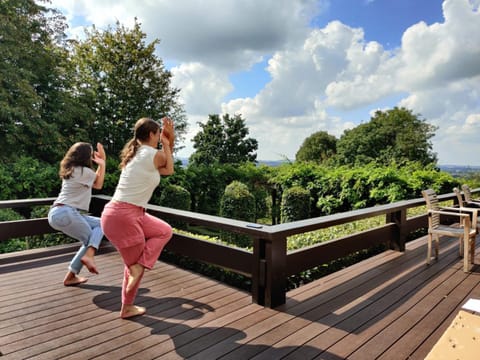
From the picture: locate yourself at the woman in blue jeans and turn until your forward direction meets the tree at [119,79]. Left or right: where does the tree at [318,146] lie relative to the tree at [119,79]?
right

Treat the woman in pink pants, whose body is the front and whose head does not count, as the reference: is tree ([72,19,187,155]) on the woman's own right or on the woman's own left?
on the woman's own left

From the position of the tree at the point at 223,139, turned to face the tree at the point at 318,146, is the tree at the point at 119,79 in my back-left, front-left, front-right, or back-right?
back-right

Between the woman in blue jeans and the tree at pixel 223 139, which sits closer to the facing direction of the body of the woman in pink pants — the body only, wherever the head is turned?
the tree

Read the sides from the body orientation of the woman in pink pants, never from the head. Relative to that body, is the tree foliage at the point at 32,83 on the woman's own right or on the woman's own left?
on the woman's own left

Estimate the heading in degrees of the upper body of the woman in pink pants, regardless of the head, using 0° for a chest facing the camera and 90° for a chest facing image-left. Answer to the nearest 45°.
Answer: approximately 225°
